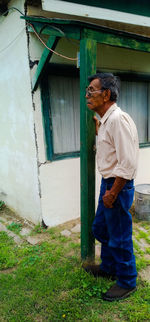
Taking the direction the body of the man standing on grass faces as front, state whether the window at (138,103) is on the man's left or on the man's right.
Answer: on the man's right

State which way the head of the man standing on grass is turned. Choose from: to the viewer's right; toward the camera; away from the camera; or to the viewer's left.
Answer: to the viewer's left

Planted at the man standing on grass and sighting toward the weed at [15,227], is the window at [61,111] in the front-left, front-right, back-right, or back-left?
front-right

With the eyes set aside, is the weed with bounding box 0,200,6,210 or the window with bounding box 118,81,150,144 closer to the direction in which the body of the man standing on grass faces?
the weed

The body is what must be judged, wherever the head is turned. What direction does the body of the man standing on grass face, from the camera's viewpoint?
to the viewer's left

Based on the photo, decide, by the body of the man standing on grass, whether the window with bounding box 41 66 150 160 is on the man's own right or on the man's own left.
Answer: on the man's own right
